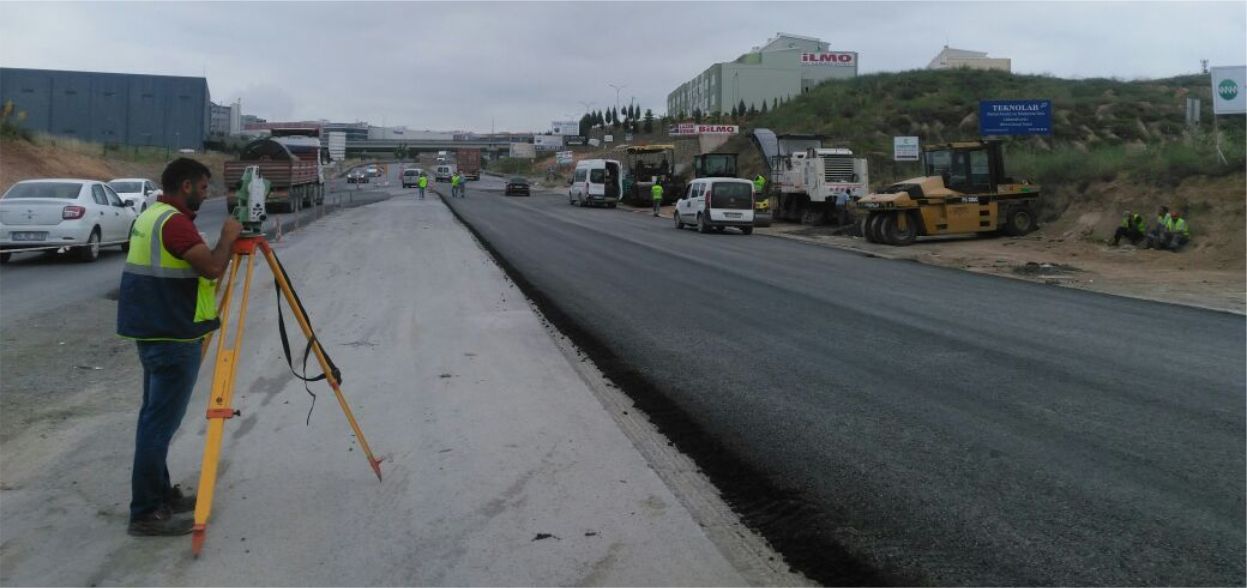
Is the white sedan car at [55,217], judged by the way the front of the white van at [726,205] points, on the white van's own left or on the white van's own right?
on the white van's own left

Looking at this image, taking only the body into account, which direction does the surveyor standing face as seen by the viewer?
to the viewer's right

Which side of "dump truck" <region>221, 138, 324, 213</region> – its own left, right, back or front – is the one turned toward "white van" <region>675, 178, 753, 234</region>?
right

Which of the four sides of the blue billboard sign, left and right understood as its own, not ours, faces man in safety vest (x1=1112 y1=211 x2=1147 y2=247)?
front

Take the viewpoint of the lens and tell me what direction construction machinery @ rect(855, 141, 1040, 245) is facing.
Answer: facing the viewer and to the left of the viewer
